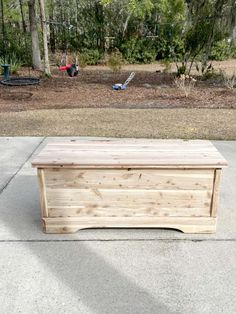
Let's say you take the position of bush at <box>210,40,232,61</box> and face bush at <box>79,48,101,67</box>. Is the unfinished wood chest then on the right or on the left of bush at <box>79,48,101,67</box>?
left

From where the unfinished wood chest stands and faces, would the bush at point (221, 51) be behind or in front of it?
behind

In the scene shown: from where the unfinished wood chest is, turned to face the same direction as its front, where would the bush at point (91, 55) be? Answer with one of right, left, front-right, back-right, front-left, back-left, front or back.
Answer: back

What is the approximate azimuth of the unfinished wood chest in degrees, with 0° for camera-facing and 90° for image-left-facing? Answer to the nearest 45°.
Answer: approximately 0°

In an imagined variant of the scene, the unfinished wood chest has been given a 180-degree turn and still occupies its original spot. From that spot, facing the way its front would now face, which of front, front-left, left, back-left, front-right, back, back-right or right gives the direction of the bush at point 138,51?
front
